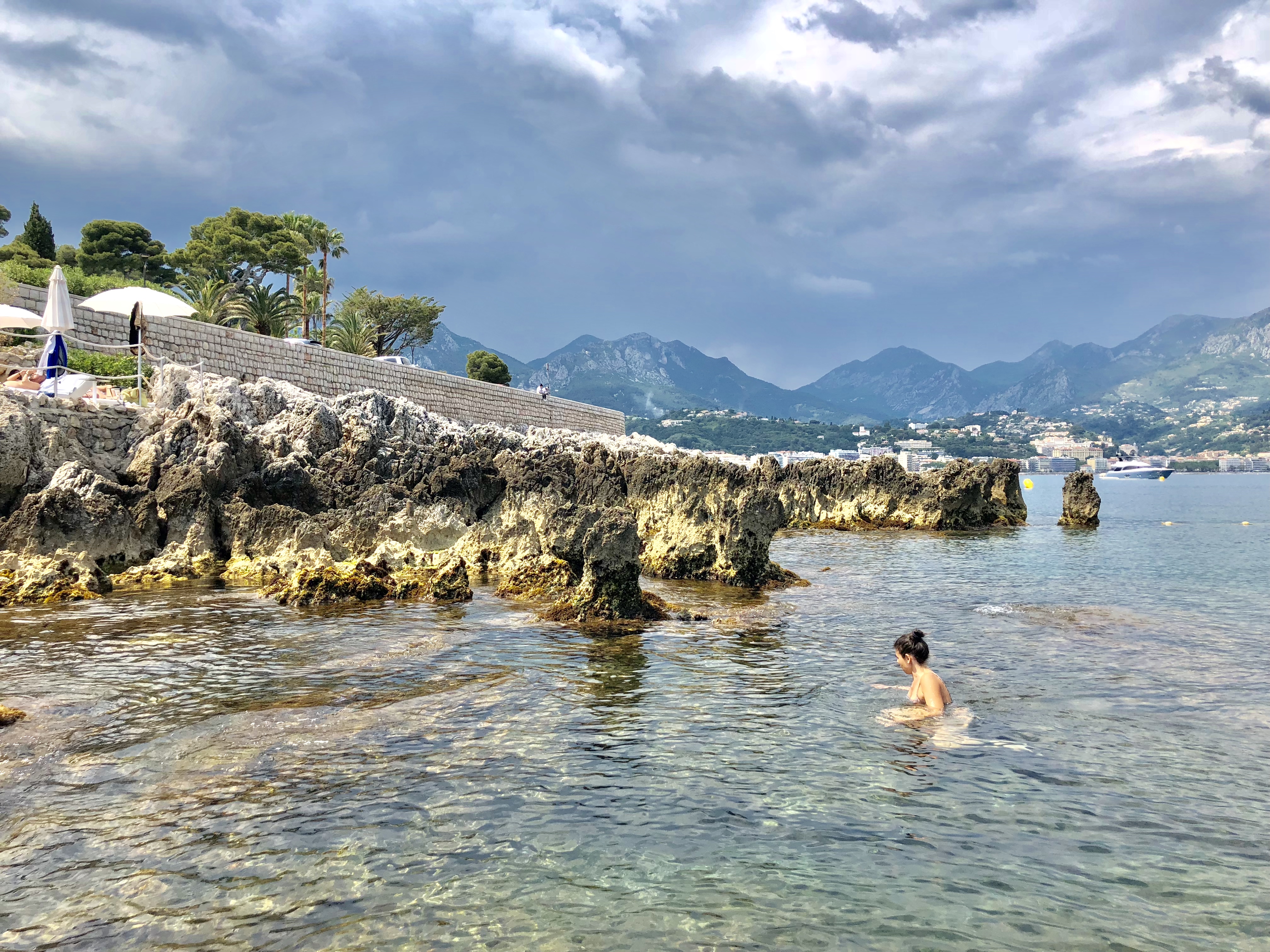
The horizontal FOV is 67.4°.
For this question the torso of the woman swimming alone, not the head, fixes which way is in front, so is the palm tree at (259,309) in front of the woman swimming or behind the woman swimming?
in front

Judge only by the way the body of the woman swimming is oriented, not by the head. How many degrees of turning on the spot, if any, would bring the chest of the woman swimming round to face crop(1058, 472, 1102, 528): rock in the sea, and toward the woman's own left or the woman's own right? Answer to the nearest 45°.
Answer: approximately 90° to the woman's own right

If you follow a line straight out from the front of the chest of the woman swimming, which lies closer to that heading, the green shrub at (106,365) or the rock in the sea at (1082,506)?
the green shrub

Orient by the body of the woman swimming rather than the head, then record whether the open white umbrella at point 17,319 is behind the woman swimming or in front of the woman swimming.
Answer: in front

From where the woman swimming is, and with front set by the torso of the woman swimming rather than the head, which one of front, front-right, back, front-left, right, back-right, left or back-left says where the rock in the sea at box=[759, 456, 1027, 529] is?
right

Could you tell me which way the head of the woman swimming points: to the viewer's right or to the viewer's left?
to the viewer's left

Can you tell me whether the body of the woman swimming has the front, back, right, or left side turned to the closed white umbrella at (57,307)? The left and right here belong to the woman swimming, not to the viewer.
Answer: front

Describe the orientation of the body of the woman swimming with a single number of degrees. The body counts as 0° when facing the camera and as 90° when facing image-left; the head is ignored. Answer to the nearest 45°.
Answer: approximately 90°

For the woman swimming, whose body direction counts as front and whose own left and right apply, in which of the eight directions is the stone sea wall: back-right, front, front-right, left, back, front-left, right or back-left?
front-right
